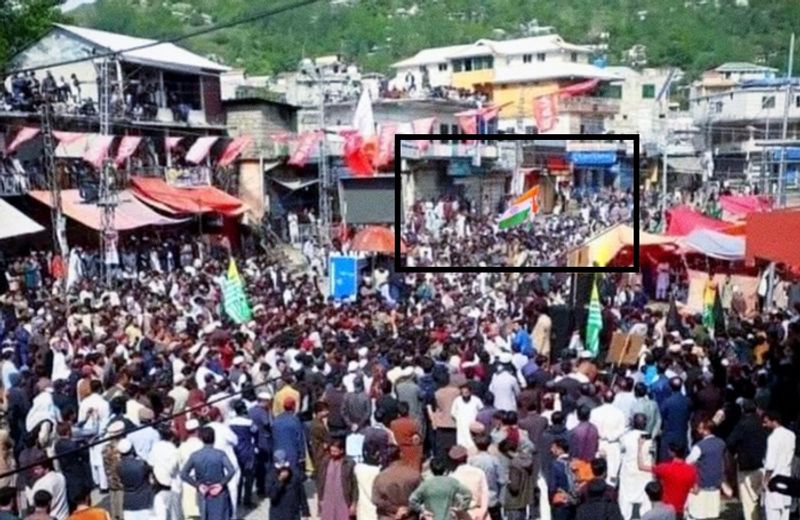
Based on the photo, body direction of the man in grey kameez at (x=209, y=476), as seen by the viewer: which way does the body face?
away from the camera

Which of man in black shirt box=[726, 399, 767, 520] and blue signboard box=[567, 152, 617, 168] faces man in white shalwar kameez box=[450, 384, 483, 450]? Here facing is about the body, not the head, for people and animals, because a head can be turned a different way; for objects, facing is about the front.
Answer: the blue signboard

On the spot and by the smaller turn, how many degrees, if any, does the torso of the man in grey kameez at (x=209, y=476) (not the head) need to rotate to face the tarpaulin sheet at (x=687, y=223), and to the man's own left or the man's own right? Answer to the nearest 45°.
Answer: approximately 45° to the man's own right

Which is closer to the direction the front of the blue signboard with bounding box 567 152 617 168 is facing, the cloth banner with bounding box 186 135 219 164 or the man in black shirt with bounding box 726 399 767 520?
the man in black shirt

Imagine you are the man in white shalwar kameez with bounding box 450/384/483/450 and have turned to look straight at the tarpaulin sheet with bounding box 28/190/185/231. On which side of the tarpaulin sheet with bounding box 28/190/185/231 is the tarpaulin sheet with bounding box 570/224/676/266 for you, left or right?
right

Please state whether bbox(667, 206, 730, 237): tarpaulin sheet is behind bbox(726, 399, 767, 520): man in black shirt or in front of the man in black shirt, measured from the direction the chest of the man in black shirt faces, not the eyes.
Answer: in front

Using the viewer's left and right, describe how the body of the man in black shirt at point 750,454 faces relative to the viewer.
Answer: facing away from the viewer

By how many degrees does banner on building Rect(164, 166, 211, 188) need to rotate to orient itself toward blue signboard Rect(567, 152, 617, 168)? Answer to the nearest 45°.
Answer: approximately 135° to its left

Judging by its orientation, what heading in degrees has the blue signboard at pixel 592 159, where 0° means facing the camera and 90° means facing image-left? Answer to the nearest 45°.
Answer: approximately 0°
